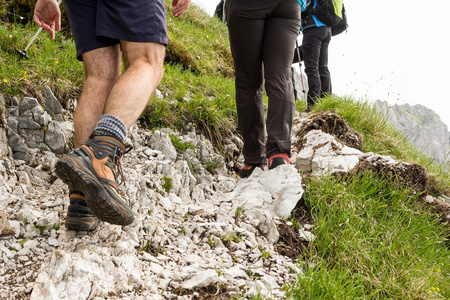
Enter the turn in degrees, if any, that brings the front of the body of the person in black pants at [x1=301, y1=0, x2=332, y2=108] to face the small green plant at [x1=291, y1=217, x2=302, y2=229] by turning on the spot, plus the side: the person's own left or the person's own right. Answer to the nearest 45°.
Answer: approximately 135° to the person's own left

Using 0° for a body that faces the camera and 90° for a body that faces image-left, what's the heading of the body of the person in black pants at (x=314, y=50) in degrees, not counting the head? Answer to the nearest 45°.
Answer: approximately 135°

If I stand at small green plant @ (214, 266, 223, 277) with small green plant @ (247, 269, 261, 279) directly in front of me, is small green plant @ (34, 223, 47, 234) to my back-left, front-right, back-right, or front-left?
back-left

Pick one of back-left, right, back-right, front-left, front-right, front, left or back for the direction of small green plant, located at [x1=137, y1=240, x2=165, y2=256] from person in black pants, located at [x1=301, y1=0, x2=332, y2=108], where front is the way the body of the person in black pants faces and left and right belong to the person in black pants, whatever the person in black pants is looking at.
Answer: back-left

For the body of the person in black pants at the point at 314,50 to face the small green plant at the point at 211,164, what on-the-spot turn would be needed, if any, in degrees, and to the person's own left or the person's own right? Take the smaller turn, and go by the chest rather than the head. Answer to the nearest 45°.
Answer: approximately 135° to the person's own left

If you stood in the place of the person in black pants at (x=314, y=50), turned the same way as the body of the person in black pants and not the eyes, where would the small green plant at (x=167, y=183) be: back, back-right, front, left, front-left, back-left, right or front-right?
back-left

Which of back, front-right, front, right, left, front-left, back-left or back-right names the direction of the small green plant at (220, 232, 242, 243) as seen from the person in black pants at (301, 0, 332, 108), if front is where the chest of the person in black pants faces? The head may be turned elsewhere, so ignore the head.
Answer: back-left

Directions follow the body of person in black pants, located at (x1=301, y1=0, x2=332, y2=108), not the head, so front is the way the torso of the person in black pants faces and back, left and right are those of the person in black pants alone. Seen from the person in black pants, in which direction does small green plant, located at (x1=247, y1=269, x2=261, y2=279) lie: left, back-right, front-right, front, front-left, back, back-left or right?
back-left

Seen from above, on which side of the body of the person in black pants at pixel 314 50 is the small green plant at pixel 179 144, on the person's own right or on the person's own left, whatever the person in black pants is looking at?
on the person's own left

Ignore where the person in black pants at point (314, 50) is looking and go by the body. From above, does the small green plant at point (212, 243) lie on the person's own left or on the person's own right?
on the person's own left

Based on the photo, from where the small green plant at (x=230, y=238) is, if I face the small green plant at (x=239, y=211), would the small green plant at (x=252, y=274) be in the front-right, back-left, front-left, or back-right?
back-right
